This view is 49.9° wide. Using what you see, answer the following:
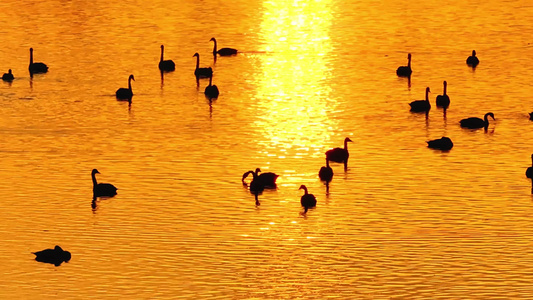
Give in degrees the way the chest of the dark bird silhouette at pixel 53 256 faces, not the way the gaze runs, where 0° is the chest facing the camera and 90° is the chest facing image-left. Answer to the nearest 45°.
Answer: approximately 270°
